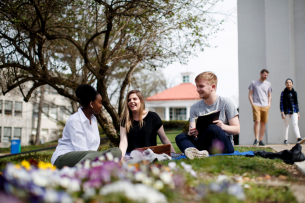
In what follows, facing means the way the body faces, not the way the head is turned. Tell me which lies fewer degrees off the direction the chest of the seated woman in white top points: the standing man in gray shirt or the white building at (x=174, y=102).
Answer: the standing man in gray shirt

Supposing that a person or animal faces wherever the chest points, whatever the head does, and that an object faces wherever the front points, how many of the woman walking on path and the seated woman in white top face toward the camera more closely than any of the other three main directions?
1

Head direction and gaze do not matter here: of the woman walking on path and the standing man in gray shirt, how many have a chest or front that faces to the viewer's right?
0

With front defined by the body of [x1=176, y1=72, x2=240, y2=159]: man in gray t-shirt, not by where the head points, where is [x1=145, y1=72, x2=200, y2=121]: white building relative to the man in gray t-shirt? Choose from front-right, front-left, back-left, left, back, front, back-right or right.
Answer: back-right

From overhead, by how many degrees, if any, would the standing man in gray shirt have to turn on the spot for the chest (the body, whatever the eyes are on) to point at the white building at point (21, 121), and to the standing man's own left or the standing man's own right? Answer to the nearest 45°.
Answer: approximately 135° to the standing man's own right

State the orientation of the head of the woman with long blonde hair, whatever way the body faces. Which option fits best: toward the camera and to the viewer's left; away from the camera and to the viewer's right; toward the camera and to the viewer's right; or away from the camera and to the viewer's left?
toward the camera and to the viewer's left

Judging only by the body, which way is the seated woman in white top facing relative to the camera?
to the viewer's right

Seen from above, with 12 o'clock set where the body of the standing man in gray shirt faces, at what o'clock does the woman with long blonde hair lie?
The woman with long blonde hair is roughly at 1 o'clock from the standing man in gray shirt.

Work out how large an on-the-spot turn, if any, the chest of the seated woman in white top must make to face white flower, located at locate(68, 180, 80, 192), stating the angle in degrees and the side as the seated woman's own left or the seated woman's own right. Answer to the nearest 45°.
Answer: approximately 90° to the seated woman's own right

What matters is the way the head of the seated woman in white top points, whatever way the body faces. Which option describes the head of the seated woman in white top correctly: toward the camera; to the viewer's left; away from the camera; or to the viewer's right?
to the viewer's right

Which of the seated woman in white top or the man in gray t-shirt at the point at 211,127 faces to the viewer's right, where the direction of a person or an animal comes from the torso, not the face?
the seated woman in white top
